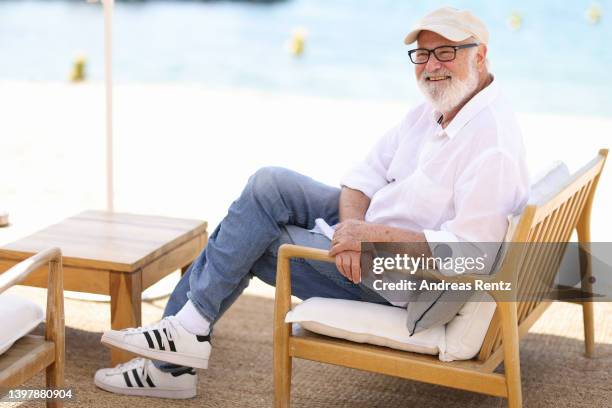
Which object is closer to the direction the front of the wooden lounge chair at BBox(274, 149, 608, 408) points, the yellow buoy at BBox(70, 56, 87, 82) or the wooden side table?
the wooden side table

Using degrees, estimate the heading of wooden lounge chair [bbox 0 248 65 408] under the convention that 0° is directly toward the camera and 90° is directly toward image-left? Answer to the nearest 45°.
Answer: approximately 225°

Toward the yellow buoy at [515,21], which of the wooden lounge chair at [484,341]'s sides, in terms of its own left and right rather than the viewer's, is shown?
right

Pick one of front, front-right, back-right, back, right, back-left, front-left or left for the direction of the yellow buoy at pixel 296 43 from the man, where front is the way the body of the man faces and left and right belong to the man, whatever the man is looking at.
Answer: back-right

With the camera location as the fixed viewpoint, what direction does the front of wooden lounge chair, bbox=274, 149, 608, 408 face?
facing to the left of the viewer

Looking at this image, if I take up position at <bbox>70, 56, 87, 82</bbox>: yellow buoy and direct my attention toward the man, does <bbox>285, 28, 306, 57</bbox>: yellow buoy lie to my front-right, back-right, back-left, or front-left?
back-left

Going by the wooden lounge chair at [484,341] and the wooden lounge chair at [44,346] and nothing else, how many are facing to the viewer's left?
1

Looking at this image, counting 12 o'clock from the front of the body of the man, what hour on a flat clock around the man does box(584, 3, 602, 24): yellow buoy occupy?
The yellow buoy is roughly at 5 o'clock from the man.
